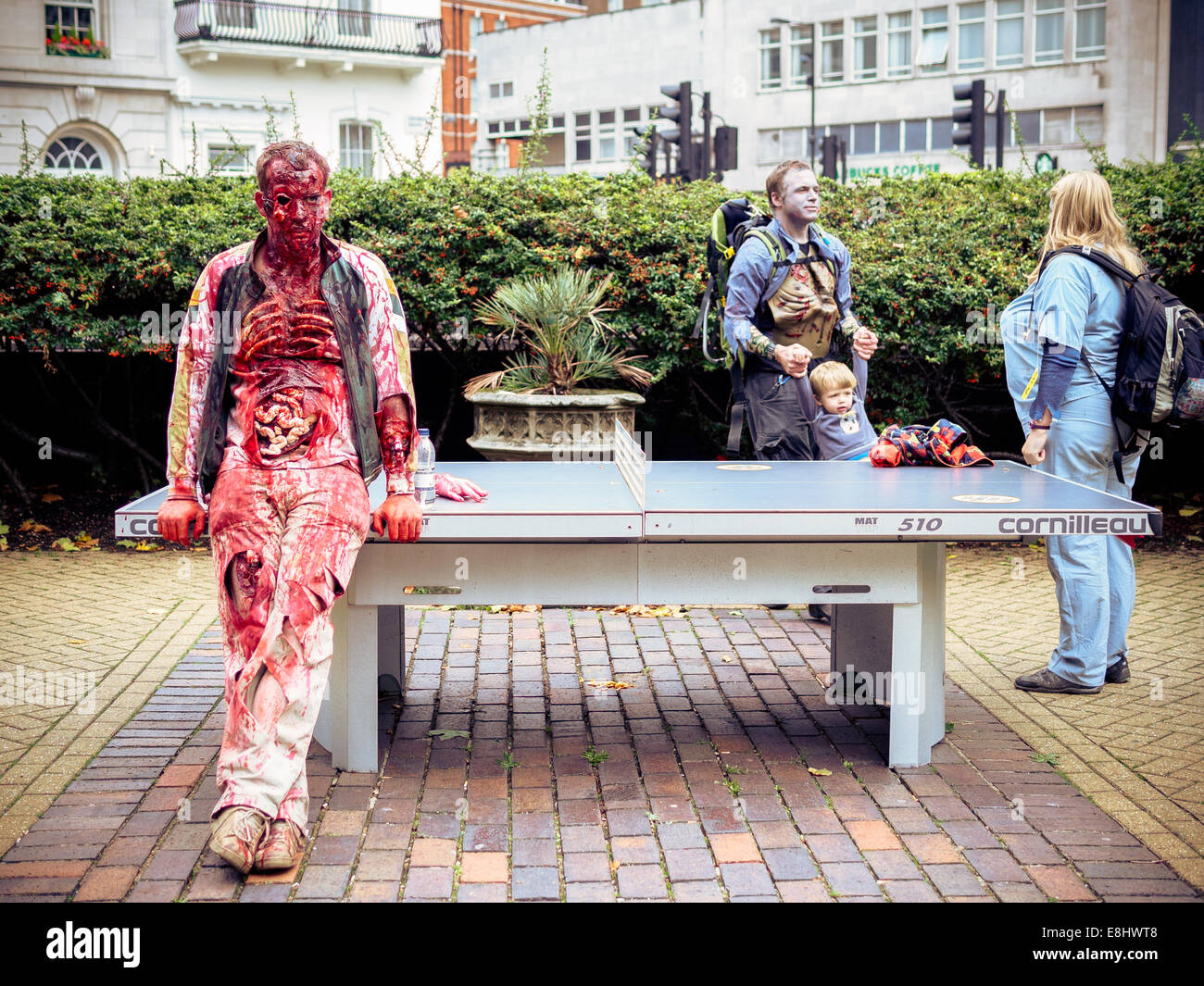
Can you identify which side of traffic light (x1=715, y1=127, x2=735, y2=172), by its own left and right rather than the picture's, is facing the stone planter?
back

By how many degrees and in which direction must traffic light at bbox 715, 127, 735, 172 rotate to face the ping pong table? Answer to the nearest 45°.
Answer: approximately 180°

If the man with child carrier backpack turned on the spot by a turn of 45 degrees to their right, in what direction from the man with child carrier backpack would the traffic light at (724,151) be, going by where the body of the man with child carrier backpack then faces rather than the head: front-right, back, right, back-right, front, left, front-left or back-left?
back

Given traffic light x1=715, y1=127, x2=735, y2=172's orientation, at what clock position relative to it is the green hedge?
The green hedge is roughly at 6 o'clock from the traffic light.

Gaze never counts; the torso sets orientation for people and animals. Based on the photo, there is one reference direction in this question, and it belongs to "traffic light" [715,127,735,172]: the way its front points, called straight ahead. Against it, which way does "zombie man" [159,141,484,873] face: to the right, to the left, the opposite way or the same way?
the opposite way

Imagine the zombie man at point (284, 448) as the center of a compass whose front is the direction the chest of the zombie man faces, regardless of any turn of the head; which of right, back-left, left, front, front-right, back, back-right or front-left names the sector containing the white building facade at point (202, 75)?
back

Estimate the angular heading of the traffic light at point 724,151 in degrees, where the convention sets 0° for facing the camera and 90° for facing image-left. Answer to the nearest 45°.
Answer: approximately 180°

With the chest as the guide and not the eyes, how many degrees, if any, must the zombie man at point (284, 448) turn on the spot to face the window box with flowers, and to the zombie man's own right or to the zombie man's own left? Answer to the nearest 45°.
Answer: approximately 180°
